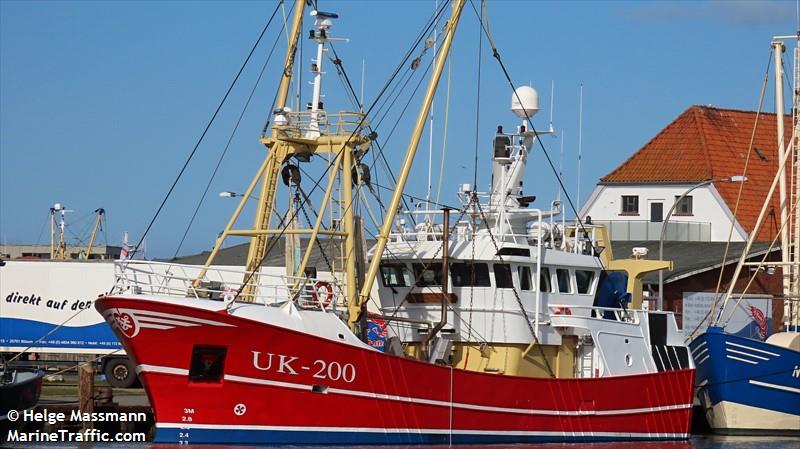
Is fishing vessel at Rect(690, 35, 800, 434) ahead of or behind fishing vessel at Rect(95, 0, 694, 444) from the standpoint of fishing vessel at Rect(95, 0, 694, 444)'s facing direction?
behind

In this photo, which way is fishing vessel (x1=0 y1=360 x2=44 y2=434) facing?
to the viewer's right

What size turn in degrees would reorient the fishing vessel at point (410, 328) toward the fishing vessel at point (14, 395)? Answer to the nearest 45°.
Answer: approximately 45° to its right

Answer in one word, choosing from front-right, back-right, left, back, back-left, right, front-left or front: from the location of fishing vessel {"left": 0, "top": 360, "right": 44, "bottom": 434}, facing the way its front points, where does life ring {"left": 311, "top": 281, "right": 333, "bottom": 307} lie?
front-right

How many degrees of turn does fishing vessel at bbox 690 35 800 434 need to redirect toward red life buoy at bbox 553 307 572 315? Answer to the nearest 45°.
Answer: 0° — it already faces it

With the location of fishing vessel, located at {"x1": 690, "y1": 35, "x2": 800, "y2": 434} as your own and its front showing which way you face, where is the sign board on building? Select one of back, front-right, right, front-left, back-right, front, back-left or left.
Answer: back-right

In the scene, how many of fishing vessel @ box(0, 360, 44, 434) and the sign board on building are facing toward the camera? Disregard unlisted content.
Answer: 1
